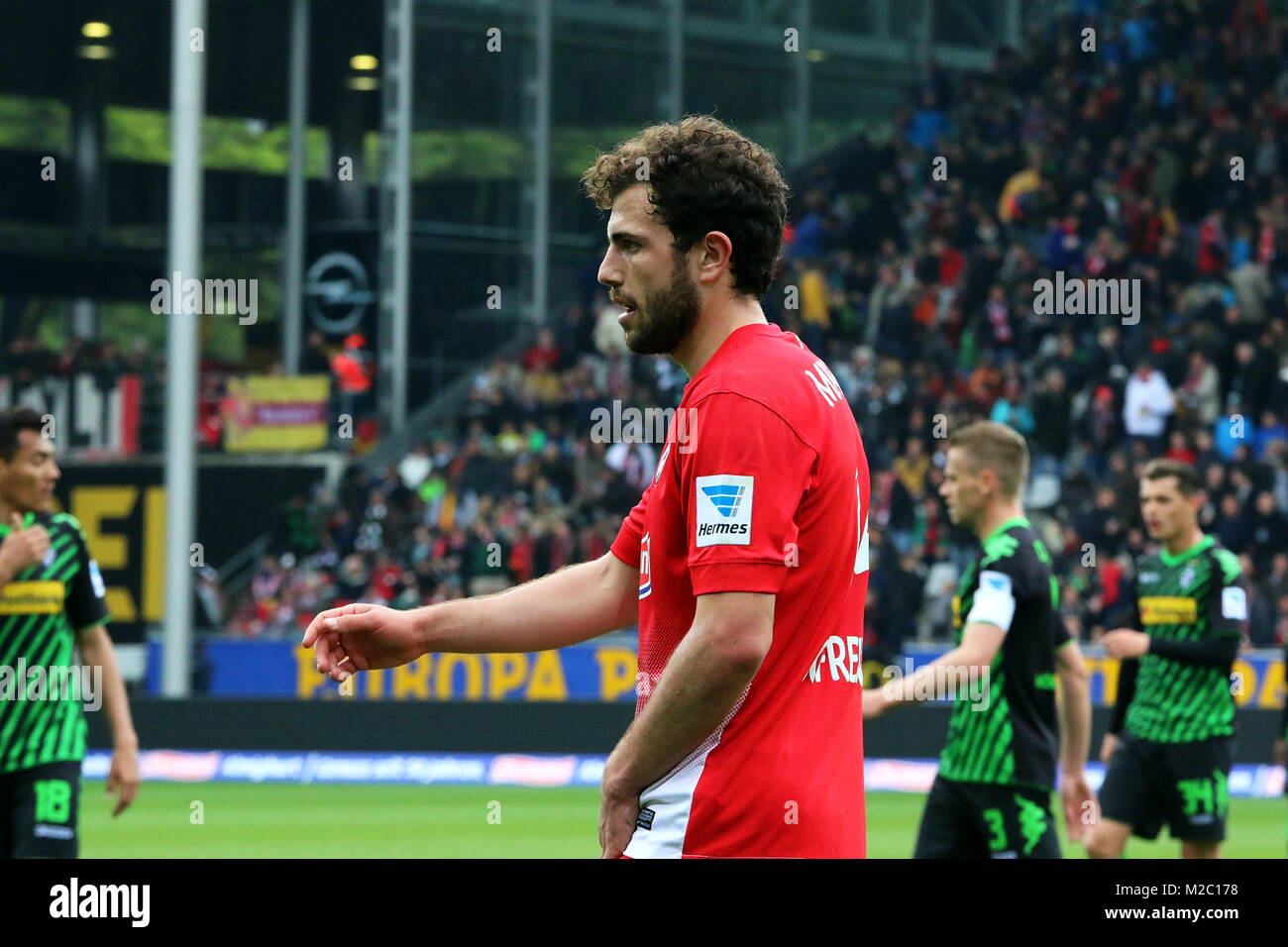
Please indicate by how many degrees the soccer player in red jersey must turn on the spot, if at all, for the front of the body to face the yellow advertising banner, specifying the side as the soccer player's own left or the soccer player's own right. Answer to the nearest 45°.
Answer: approximately 90° to the soccer player's own right

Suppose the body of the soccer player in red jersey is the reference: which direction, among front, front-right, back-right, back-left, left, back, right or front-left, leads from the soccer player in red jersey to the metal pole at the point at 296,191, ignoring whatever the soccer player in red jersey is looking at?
right

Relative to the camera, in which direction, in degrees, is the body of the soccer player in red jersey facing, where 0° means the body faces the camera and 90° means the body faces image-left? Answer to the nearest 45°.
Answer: approximately 90°

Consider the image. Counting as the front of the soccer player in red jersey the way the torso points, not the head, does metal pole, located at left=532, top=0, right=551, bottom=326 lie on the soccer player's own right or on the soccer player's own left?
on the soccer player's own right

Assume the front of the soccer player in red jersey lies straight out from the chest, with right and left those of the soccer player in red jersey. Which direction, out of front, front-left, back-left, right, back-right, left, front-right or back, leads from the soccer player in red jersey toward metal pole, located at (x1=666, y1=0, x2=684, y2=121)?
right

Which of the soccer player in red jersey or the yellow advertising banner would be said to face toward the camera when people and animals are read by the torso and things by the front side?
the yellow advertising banner

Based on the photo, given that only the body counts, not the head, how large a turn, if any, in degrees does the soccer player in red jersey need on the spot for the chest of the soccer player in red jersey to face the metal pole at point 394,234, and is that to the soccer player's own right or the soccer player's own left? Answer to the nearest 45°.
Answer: approximately 90° to the soccer player's own right

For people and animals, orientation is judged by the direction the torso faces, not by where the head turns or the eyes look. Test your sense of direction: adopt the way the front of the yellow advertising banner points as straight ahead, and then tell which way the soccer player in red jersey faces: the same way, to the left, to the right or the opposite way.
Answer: to the right

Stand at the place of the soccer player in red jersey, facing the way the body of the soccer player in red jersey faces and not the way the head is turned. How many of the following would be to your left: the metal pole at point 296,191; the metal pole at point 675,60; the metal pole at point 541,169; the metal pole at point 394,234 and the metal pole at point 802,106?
0

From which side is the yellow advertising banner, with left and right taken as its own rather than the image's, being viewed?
front

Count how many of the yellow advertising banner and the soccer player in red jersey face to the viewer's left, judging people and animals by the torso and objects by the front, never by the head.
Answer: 1

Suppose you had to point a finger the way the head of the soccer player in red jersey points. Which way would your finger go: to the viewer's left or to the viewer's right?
to the viewer's left

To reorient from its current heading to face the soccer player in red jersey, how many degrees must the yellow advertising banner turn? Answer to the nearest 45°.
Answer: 0° — it already faces them

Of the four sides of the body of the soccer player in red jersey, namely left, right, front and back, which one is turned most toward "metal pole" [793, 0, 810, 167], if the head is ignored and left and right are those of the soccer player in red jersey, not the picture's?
right
